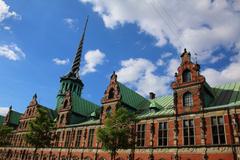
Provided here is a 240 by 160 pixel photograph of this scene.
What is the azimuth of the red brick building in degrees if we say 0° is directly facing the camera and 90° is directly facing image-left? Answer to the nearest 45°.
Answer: approximately 45°
